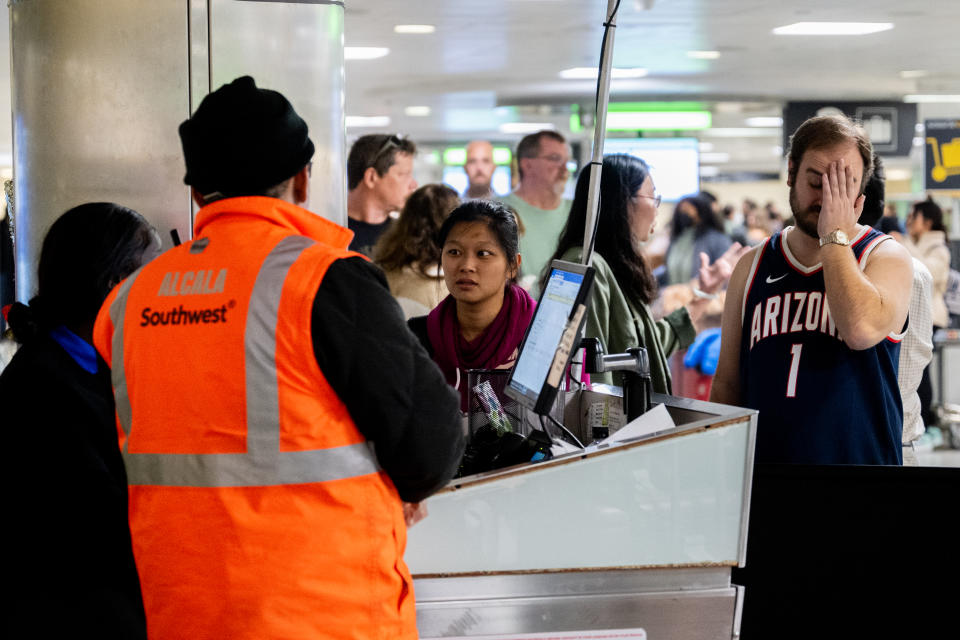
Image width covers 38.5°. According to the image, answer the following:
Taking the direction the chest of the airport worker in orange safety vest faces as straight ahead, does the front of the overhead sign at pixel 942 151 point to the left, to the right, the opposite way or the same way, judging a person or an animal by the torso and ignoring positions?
the opposite way

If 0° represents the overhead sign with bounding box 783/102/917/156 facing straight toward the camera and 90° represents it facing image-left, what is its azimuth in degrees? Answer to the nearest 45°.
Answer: approximately 0°

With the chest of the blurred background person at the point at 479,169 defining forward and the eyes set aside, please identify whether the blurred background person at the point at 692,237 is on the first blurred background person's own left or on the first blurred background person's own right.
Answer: on the first blurred background person's own left

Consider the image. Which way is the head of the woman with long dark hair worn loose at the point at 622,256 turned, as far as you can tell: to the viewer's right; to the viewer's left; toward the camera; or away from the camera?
to the viewer's right

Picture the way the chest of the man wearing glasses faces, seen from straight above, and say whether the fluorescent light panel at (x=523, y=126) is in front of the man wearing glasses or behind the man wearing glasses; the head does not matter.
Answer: behind

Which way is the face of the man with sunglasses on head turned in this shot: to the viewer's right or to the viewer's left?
to the viewer's right
